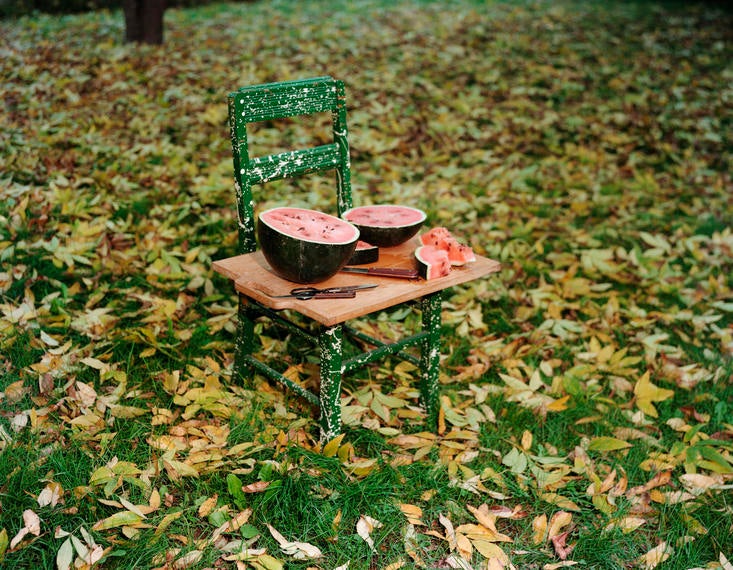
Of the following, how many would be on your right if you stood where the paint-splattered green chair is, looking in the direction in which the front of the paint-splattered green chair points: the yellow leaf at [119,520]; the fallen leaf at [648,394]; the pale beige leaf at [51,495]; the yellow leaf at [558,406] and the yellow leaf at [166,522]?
3

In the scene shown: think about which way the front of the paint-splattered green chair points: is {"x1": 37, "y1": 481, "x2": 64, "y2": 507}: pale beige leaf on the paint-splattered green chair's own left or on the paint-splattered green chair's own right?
on the paint-splattered green chair's own right

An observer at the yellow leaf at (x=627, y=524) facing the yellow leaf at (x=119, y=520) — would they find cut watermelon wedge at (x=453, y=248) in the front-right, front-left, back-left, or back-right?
front-right

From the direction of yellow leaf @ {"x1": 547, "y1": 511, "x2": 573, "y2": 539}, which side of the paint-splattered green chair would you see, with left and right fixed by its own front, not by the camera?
front

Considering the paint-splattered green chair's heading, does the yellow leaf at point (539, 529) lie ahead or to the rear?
ahead

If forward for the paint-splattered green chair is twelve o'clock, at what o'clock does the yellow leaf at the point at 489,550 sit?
The yellow leaf is roughly at 12 o'clock from the paint-splattered green chair.

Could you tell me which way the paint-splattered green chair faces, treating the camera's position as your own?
facing the viewer and to the right of the viewer

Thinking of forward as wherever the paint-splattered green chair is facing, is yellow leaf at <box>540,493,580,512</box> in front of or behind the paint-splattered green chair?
in front

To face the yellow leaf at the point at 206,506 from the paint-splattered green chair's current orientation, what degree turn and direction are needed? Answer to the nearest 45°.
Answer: approximately 90° to its right

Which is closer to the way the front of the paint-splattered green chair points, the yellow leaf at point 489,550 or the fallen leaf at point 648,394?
the yellow leaf

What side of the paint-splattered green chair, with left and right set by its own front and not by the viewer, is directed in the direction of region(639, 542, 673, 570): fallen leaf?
front

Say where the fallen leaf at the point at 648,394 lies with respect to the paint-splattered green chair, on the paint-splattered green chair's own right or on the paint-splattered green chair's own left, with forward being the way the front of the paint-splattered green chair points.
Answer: on the paint-splattered green chair's own left

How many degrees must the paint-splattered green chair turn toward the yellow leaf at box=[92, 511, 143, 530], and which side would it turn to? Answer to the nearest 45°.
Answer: approximately 90° to its right
